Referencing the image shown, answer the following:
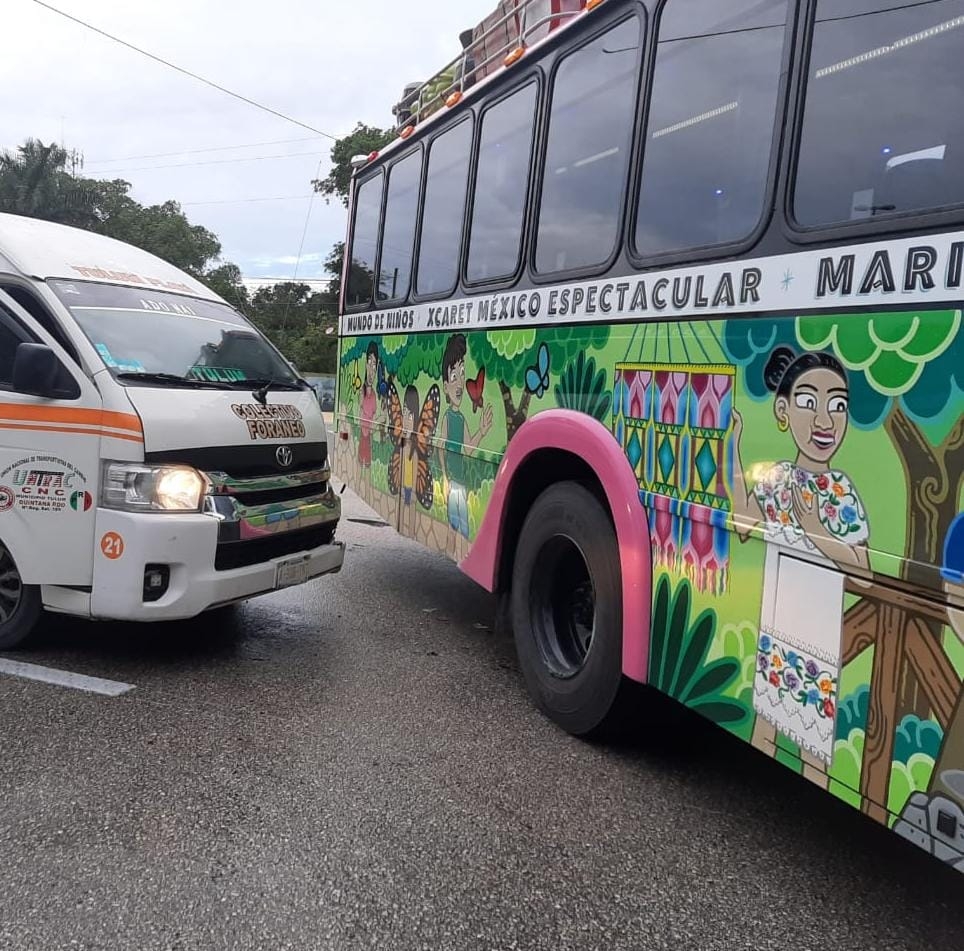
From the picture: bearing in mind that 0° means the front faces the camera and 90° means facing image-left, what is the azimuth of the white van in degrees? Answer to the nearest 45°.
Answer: approximately 315°

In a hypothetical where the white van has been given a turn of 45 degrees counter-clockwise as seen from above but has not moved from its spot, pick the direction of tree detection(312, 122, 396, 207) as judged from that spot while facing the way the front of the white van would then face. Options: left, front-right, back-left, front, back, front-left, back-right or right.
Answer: left

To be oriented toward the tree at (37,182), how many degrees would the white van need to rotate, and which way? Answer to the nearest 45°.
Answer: approximately 135° to its left

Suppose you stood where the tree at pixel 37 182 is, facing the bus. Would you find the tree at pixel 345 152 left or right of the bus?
left

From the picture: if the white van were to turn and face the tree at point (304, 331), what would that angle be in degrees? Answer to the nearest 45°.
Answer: approximately 135° to its left
